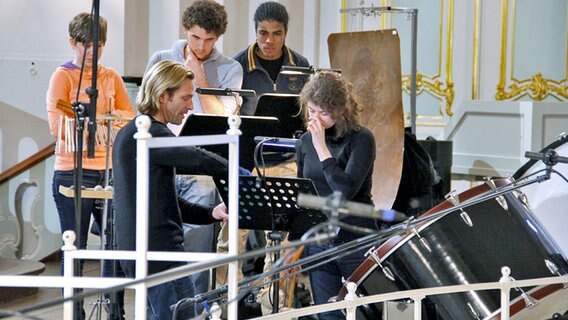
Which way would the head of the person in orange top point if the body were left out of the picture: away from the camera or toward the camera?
toward the camera

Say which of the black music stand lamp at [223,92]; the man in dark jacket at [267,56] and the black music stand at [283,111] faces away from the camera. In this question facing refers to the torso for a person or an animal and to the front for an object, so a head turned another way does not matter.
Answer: the black music stand

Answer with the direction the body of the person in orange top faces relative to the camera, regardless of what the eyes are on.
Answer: toward the camera

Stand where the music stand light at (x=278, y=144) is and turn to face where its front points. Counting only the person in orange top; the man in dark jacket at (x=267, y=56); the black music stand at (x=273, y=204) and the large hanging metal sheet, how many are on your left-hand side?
1

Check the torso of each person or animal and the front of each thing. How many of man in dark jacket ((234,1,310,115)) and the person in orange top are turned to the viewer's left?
0

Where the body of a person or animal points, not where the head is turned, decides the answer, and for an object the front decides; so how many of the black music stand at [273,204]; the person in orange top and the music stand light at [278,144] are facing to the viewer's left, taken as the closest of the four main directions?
1

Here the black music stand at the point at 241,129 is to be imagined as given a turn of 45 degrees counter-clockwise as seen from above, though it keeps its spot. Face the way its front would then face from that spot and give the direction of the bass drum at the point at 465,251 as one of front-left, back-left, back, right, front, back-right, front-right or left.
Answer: back

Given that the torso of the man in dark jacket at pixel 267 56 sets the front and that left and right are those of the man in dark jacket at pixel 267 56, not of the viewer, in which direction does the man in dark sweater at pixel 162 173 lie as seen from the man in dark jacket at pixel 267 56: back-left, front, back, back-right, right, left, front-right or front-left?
front

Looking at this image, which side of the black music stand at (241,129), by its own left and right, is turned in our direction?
back

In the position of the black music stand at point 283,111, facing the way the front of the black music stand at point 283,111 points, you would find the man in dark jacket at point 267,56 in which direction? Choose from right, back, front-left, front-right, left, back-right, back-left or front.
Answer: front

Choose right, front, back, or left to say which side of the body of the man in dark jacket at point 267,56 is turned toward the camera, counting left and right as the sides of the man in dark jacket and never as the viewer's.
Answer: front

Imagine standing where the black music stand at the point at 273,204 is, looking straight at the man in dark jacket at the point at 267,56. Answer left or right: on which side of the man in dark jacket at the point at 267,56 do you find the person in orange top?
left

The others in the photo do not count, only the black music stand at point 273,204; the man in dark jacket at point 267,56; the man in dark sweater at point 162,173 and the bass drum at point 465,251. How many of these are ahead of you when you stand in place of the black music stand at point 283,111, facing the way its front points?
1

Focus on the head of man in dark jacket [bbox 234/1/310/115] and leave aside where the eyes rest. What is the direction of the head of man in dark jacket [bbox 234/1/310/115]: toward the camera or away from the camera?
toward the camera
